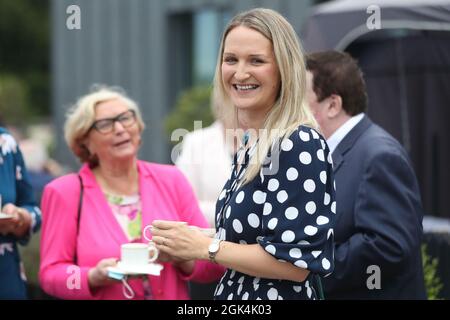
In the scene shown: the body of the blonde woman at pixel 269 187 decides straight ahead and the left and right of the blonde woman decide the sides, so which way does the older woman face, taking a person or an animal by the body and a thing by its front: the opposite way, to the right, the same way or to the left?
to the left

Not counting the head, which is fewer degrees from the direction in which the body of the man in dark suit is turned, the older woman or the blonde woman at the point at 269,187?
the older woman

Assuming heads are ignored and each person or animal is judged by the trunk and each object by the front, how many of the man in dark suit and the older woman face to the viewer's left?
1

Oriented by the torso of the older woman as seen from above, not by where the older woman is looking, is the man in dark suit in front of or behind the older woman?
in front

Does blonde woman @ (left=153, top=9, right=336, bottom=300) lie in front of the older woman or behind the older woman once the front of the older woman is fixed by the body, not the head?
in front

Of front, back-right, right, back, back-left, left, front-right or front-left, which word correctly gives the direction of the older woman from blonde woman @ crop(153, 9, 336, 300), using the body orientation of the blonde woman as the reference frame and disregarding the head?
right

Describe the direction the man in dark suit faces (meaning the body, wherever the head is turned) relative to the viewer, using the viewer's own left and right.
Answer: facing to the left of the viewer

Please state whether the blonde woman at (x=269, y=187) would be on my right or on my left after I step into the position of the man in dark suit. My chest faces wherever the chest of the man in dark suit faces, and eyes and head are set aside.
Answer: on my left

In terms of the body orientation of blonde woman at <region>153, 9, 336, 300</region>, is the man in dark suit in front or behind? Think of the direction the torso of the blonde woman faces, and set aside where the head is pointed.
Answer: behind

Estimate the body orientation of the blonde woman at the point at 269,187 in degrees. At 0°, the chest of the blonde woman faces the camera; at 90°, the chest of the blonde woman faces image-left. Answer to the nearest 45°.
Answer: approximately 45°

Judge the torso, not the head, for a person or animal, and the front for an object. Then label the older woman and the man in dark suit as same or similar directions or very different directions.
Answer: very different directions

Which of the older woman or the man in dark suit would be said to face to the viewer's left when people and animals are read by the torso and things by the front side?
the man in dark suit

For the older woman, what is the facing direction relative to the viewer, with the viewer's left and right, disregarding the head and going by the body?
facing the viewer and to the right of the viewer
